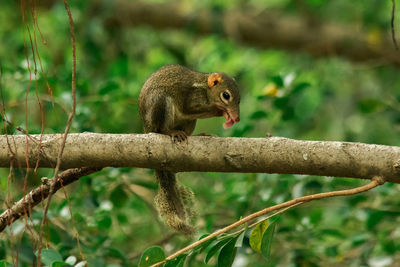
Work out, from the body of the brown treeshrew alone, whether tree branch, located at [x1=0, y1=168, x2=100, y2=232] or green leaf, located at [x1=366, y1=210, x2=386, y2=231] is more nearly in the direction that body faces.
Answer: the green leaf

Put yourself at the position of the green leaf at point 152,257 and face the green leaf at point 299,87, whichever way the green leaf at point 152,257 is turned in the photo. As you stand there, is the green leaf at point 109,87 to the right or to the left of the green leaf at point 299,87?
left

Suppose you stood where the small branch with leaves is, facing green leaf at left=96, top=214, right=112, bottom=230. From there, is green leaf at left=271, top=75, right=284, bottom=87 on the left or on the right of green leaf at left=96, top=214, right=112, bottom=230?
right

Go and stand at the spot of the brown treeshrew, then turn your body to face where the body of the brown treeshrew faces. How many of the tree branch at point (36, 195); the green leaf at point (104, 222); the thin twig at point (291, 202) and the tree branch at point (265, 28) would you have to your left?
1

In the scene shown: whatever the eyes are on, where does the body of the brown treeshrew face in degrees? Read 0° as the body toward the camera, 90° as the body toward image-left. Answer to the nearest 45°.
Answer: approximately 270°

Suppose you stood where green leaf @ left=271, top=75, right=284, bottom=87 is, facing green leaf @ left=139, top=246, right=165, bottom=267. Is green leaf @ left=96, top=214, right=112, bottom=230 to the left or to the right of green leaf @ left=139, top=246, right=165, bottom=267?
right
